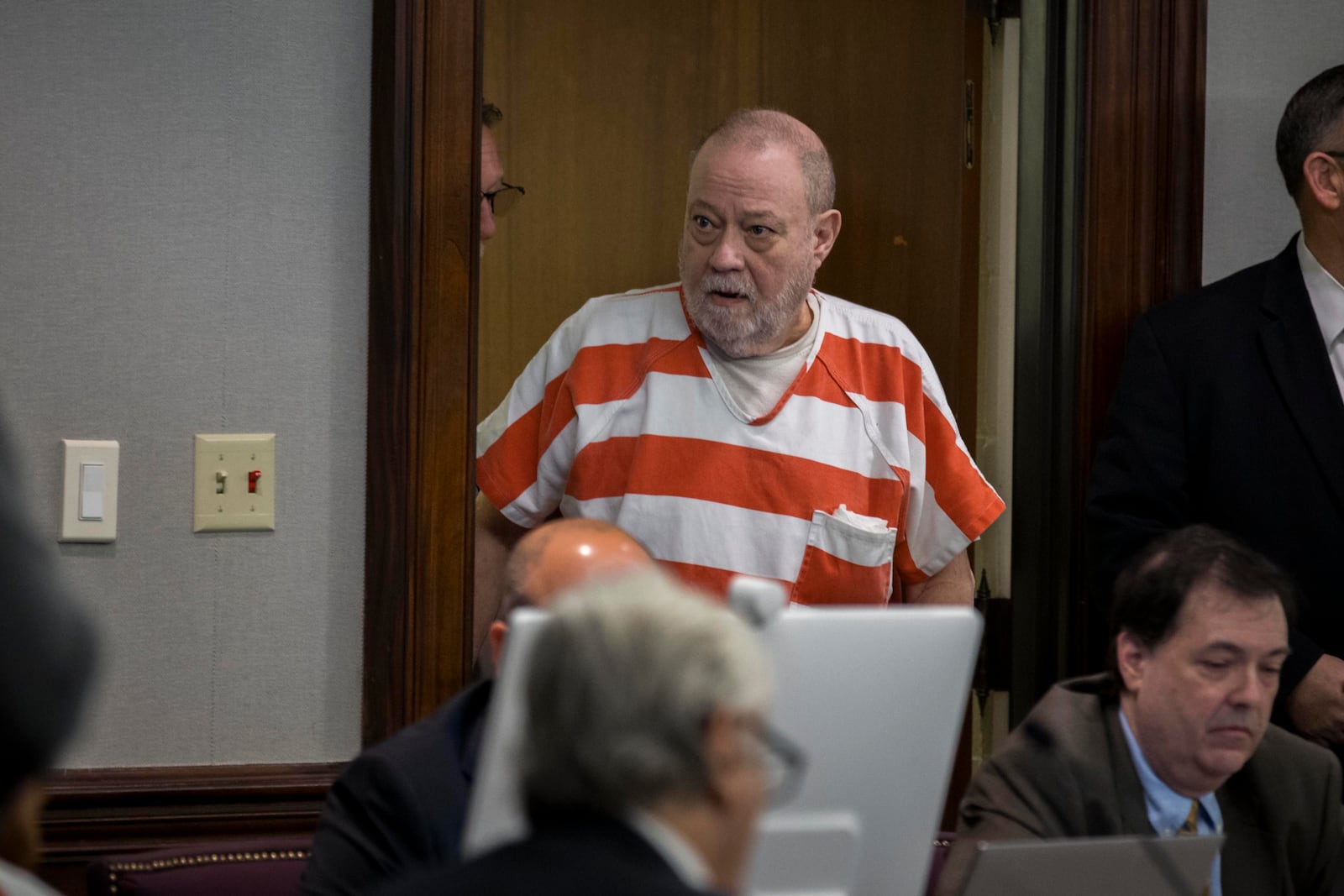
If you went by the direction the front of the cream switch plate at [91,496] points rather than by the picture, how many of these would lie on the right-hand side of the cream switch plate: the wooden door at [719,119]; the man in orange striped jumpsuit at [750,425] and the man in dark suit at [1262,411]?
0

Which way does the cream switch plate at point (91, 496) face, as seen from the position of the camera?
facing the viewer

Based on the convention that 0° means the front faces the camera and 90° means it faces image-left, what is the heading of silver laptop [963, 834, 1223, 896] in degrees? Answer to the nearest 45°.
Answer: approximately 180°

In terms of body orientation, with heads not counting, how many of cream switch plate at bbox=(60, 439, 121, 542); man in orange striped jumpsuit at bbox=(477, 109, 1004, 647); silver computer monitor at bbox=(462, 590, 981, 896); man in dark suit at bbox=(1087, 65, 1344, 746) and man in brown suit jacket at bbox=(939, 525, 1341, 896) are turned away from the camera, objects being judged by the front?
1

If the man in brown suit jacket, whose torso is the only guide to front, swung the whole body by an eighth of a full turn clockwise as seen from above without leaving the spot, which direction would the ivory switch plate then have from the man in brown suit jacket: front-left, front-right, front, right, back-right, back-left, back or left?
right

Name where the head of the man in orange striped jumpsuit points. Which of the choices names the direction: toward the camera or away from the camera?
toward the camera

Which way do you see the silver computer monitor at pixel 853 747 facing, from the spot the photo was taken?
facing away from the viewer

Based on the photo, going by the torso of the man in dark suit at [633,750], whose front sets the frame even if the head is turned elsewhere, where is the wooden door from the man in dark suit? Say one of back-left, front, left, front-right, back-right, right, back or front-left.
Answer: front-left

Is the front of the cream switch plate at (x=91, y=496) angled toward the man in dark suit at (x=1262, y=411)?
no

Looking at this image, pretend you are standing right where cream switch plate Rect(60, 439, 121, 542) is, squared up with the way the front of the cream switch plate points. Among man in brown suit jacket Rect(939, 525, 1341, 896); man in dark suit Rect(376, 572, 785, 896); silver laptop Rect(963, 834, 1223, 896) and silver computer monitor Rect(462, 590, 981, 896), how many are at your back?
0

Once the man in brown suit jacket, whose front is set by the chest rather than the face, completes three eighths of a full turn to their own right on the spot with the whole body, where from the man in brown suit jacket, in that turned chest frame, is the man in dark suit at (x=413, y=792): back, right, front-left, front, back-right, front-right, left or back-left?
front-left

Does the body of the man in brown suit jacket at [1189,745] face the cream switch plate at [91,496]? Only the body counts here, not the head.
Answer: no

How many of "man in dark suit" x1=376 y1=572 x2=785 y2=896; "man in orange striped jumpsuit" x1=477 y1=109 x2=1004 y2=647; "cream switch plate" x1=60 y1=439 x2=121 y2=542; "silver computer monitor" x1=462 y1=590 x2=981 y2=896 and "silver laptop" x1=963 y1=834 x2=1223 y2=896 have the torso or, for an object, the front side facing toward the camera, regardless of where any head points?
2

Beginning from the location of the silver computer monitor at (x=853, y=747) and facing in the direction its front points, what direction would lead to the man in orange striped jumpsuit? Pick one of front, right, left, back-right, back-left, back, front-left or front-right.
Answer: front
